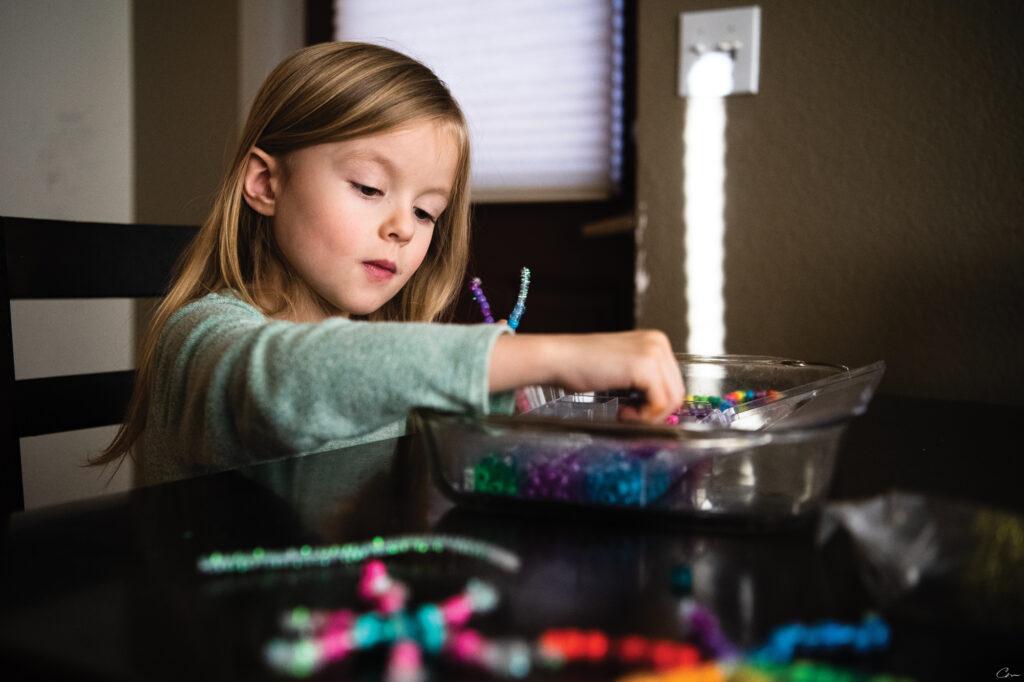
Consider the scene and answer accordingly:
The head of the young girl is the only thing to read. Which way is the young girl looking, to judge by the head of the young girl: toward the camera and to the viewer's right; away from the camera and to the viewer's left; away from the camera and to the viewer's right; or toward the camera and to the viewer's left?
toward the camera and to the viewer's right

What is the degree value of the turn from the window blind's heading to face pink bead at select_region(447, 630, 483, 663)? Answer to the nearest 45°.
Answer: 0° — it already faces it

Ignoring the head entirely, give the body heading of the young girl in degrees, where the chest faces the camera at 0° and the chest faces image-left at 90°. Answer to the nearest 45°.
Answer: approximately 315°

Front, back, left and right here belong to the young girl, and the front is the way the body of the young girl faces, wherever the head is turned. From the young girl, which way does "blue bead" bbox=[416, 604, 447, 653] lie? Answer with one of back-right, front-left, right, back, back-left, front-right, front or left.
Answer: front-right

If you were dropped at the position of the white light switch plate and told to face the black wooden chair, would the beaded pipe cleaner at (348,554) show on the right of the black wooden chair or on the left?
left

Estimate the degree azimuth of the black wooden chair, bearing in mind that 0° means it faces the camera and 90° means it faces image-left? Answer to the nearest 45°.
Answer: approximately 315°

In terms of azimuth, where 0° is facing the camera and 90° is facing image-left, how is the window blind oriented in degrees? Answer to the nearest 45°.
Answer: approximately 0°
